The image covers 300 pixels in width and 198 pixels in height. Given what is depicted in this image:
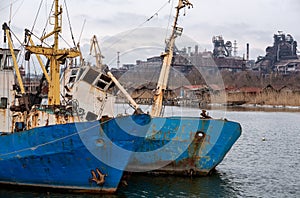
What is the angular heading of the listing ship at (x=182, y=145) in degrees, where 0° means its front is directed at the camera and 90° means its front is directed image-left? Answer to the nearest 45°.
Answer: approximately 270°

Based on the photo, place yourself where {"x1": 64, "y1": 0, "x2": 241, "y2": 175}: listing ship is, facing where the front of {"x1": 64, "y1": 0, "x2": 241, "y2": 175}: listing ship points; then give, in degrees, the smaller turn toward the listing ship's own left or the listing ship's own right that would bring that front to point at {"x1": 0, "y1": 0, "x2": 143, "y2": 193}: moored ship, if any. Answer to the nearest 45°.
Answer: approximately 135° to the listing ship's own right
